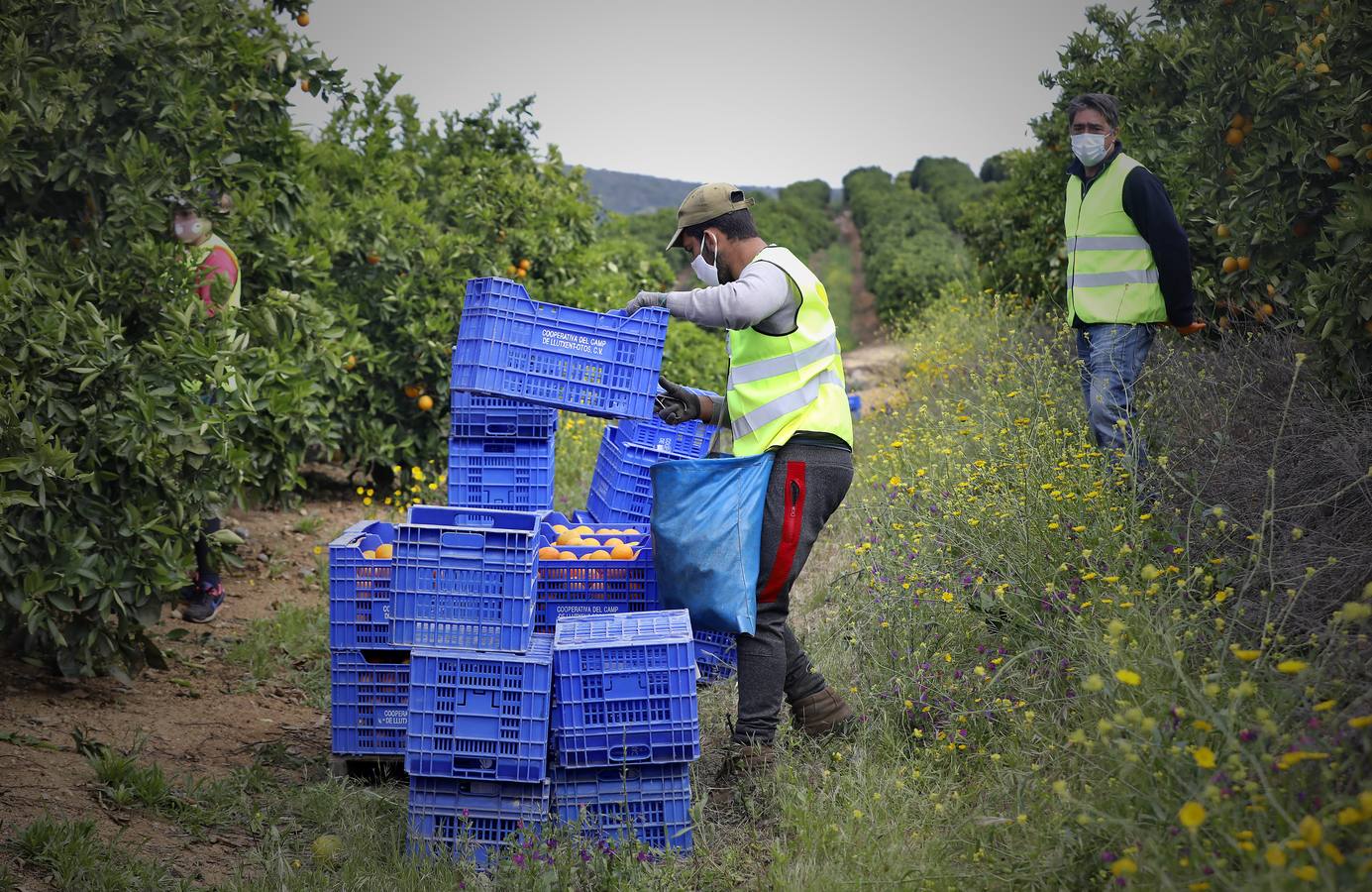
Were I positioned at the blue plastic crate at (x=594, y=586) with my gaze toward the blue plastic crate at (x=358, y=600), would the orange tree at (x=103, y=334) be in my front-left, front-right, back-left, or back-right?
front-right

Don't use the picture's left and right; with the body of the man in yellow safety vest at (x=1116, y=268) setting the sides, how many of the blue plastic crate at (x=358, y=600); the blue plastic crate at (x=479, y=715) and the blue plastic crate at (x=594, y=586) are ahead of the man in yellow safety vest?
3

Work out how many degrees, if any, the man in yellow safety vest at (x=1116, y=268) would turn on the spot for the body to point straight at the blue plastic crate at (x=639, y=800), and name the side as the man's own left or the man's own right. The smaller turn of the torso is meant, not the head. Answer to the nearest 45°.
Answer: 0° — they already face it

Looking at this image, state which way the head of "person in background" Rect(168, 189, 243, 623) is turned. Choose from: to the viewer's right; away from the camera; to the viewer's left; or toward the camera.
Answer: toward the camera

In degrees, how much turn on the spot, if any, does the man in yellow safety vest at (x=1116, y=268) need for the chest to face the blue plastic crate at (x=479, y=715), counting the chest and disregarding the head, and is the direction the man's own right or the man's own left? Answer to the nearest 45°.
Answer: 0° — they already face it

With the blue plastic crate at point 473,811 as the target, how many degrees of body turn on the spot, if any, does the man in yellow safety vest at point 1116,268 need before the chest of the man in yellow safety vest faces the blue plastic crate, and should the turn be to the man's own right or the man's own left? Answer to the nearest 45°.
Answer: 0° — they already face it

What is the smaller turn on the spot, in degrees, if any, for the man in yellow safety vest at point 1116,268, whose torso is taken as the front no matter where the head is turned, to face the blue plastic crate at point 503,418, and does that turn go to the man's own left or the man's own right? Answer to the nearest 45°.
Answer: approximately 45° to the man's own right

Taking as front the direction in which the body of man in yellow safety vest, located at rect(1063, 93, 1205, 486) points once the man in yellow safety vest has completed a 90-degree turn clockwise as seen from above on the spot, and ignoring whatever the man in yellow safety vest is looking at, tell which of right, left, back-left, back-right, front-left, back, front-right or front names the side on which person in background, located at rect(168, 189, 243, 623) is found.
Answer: front-left

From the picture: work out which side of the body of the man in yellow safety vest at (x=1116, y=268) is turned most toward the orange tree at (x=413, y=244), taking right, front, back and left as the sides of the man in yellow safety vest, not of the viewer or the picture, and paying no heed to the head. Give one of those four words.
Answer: right

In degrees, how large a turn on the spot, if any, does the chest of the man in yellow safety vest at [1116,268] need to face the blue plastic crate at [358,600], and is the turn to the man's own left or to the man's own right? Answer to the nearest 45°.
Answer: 0° — they already face it

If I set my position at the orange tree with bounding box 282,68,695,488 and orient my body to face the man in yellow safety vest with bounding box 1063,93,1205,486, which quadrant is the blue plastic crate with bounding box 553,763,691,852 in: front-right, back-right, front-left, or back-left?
front-right

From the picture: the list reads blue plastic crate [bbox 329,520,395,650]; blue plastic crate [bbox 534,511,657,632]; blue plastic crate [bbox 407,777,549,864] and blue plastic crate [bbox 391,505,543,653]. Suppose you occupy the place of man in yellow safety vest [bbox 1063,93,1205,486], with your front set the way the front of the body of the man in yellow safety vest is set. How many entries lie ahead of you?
4

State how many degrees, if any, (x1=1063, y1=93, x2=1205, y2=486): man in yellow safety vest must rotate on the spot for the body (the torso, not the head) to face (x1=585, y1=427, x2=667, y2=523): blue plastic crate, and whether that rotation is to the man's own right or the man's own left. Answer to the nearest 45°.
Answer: approximately 45° to the man's own right

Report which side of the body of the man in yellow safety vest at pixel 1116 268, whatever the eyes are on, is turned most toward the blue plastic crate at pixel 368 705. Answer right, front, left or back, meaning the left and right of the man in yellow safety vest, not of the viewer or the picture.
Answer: front

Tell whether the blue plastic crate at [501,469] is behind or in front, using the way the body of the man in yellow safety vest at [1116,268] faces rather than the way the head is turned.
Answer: in front

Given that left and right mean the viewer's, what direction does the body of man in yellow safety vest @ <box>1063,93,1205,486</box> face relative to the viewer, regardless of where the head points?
facing the viewer and to the left of the viewer
